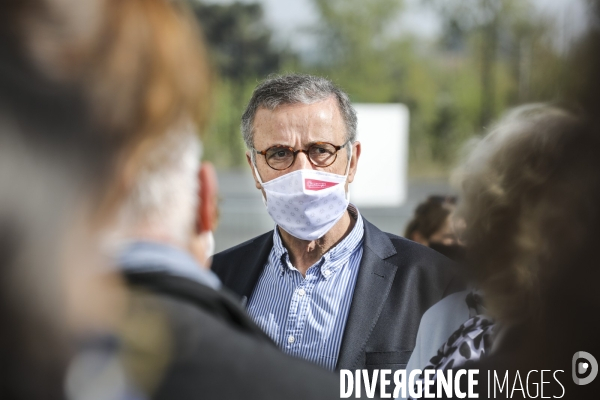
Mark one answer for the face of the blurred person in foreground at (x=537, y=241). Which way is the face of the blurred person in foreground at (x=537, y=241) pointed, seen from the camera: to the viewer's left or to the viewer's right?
to the viewer's left

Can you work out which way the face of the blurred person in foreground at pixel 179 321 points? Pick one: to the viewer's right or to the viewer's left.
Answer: to the viewer's right

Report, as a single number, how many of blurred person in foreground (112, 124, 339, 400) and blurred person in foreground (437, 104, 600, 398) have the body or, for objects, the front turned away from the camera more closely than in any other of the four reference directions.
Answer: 2

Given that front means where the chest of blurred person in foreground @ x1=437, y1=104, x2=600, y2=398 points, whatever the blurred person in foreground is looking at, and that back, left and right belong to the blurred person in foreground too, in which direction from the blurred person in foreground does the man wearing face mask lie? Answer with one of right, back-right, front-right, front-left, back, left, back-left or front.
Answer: front-left

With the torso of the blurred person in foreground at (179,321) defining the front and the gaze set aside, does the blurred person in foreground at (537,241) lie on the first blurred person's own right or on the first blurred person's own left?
on the first blurred person's own right

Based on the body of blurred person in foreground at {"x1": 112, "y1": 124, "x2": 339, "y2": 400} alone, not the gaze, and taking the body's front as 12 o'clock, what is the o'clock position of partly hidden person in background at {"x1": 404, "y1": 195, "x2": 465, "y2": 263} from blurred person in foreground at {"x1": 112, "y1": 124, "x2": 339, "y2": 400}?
partly hidden person in background at {"x1": 404, "y1": 195, "x2": 465, "y2": 263} is roughly at 1 o'clock from blurred person in foreground at {"x1": 112, "y1": 124, "x2": 339, "y2": 400}.

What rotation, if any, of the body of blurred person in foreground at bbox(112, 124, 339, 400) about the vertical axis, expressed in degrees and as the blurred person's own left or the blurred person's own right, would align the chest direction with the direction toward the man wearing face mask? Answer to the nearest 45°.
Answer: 0° — they already face them

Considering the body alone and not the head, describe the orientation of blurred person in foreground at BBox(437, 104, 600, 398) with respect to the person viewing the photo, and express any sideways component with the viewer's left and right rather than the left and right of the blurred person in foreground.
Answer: facing away from the viewer

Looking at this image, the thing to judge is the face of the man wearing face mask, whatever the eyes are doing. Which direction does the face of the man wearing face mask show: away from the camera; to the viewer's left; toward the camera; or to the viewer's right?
toward the camera

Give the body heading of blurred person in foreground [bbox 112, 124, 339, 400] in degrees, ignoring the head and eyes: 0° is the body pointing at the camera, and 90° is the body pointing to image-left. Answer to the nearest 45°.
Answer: approximately 180°

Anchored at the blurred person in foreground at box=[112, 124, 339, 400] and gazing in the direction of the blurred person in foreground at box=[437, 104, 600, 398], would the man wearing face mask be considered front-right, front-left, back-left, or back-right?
front-left

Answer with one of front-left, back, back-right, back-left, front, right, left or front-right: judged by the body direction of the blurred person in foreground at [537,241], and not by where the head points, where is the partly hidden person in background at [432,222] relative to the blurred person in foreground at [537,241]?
front

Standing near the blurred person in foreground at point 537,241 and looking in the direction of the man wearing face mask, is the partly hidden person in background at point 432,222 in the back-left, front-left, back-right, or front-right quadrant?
front-right

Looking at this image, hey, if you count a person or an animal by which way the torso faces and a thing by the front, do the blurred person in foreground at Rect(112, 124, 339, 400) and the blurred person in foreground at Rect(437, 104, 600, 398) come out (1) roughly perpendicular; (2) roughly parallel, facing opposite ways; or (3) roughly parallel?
roughly parallel
